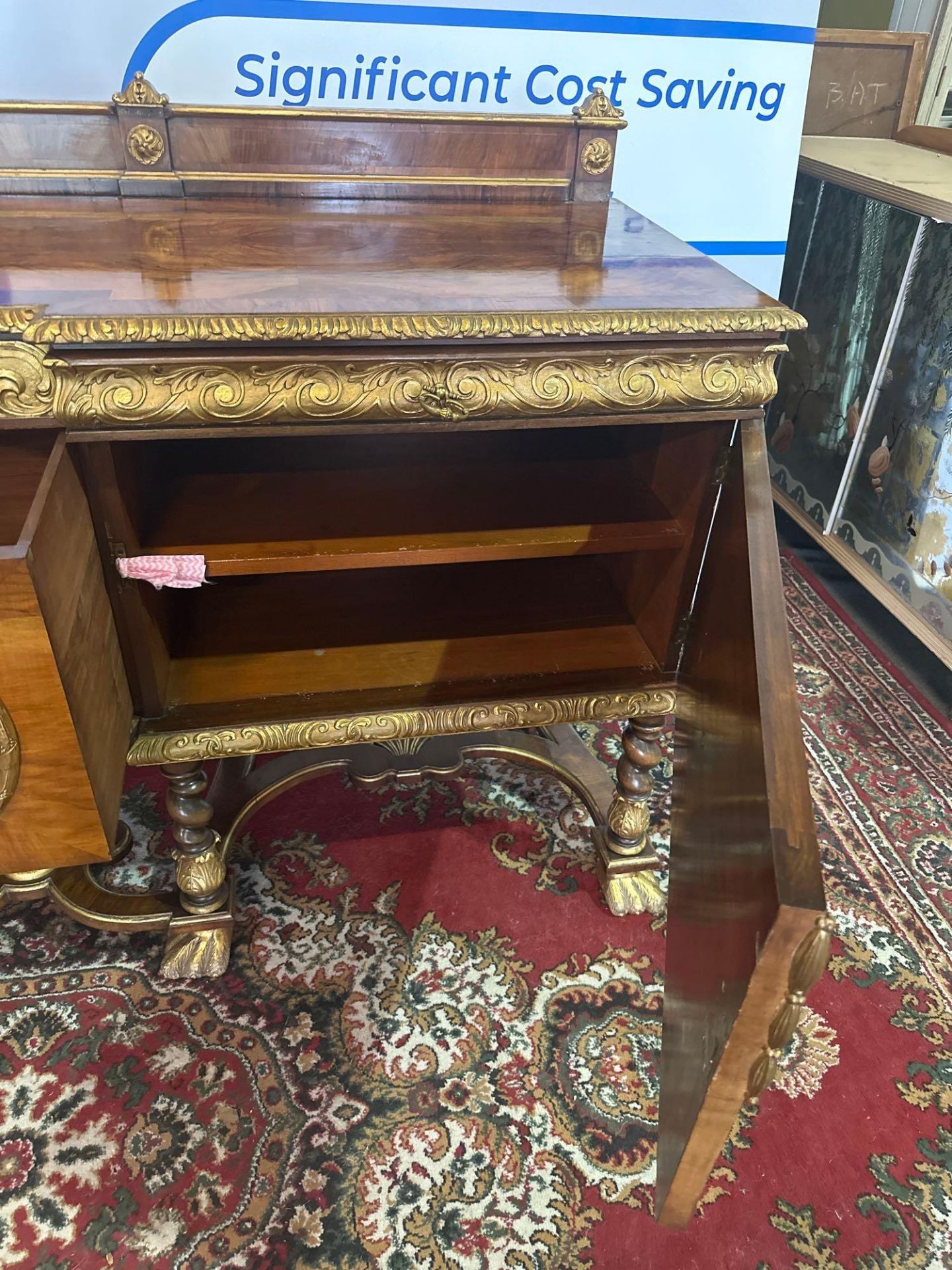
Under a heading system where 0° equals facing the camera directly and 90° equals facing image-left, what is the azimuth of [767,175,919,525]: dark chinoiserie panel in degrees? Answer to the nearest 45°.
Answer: approximately 45°

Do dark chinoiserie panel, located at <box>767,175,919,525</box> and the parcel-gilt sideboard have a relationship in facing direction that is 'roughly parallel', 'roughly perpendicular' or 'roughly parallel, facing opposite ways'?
roughly perpendicular

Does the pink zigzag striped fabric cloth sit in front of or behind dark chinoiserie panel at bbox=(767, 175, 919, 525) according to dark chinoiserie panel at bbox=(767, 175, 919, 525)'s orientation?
in front

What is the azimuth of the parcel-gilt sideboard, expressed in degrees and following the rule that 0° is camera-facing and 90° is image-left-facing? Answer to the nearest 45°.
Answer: approximately 0°

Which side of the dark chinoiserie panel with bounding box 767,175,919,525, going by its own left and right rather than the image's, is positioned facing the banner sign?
front

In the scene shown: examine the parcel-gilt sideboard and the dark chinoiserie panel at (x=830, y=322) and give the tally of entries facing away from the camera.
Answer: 0

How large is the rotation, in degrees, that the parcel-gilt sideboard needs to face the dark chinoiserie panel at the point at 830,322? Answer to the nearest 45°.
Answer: approximately 135° to its left

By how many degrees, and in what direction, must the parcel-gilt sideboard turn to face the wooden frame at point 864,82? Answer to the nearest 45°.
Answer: approximately 135° to its left

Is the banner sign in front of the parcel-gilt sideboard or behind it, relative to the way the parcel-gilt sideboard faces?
behind

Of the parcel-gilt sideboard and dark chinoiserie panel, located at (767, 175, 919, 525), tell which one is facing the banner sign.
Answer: the dark chinoiserie panel
